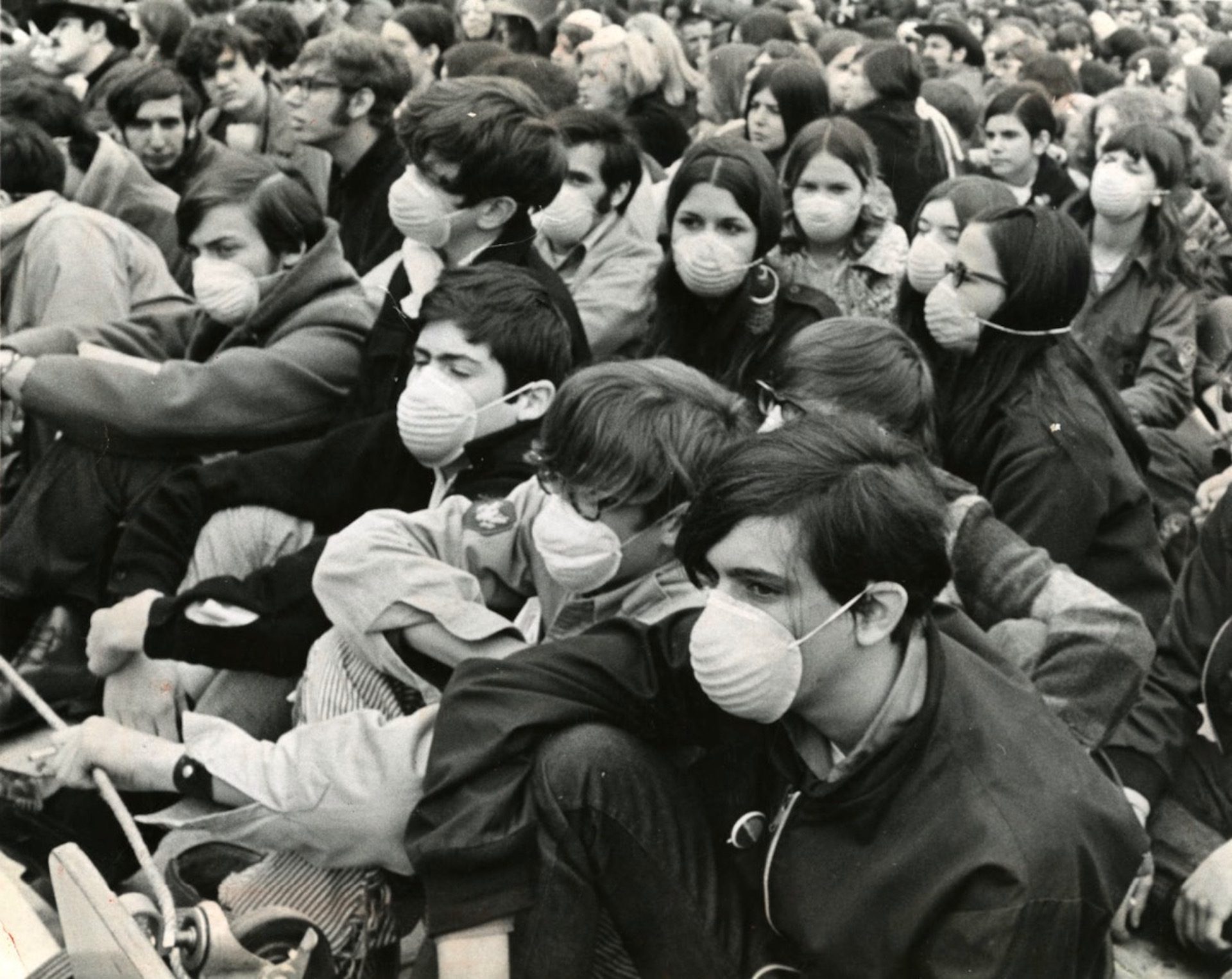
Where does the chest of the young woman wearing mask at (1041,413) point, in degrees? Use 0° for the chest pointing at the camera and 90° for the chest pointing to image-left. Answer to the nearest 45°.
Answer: approximately 90°

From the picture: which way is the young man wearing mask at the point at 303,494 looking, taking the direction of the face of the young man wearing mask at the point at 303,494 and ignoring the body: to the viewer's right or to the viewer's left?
to the viewer's left

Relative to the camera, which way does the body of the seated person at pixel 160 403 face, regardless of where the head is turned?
to the viewer's left

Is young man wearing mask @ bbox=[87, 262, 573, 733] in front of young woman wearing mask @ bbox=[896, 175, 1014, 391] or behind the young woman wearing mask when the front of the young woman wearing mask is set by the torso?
in front

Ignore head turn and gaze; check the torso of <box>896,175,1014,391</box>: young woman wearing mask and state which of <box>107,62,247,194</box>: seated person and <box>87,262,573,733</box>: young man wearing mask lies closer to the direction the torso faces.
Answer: the young man wearing mask

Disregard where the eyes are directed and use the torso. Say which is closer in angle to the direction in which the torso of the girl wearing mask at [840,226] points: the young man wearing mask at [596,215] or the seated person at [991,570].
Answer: the seated person

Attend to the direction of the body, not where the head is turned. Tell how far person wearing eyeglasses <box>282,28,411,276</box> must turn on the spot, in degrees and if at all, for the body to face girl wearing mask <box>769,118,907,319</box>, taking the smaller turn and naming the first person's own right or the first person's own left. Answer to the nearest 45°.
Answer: approximately 135° to the first person's own left

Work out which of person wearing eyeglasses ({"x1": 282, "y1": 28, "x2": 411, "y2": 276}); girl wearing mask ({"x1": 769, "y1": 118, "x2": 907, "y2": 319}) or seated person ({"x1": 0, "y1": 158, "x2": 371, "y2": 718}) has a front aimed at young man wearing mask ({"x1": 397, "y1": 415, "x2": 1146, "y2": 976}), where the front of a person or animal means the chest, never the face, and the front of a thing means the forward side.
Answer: the girl wearing mask
